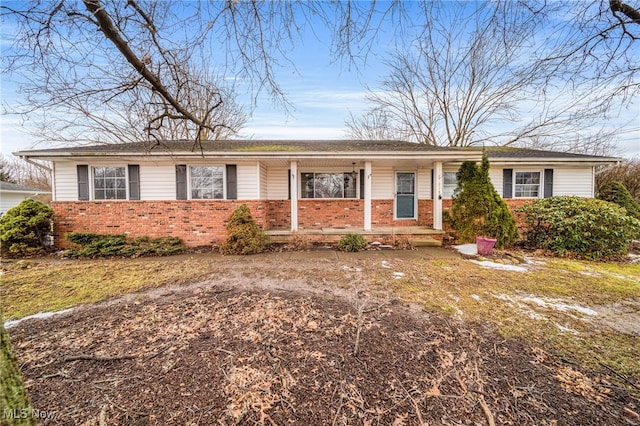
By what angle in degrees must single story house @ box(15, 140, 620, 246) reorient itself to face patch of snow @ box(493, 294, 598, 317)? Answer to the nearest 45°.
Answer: approximately 45° to its left

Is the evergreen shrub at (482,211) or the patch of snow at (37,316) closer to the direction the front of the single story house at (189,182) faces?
the patch of snow

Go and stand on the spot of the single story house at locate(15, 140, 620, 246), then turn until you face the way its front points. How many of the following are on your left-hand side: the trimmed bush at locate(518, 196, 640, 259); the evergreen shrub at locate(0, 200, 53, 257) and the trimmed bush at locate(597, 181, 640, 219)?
2

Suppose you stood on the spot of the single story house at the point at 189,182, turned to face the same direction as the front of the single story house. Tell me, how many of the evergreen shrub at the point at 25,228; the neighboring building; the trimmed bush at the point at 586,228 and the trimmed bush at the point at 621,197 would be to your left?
2

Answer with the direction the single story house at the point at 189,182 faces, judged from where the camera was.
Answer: facing the viewer

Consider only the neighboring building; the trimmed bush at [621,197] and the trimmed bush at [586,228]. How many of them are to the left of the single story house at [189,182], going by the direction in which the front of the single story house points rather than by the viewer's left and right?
2

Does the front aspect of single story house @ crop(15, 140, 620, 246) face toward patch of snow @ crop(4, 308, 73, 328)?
yes

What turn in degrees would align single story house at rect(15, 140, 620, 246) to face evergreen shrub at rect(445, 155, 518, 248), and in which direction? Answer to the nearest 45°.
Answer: approximately 90° to its left

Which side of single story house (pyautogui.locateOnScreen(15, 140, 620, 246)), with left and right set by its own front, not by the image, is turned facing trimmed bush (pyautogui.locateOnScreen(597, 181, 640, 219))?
left

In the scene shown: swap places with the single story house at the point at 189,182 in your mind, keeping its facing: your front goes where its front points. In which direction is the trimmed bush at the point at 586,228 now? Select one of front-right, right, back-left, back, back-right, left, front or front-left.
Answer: left

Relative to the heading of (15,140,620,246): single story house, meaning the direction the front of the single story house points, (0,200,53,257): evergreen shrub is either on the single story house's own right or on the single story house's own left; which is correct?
on the single story house's own right
